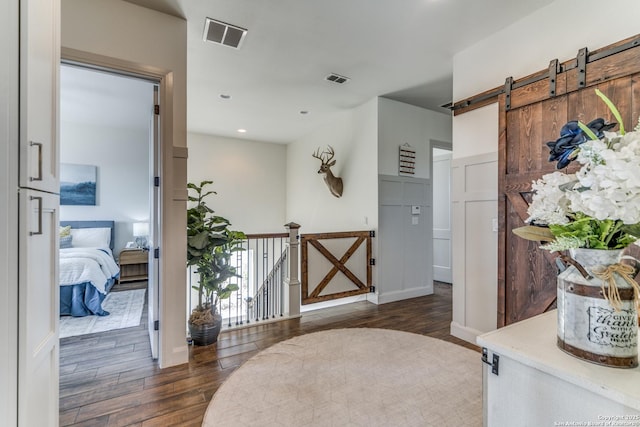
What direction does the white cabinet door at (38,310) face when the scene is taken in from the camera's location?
facing the viewer and to the right of the viewer

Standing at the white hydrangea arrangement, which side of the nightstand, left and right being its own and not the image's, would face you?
front

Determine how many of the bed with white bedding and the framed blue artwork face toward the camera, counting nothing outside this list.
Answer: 2

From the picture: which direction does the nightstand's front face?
toward the camera

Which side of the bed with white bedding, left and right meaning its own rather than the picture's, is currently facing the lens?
front

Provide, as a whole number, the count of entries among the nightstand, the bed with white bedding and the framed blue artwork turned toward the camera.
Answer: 3

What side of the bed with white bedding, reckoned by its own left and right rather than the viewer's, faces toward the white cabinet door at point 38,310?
front

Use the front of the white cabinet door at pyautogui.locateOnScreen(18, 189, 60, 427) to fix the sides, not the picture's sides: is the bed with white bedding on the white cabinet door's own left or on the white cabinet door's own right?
on the white cabinet door's own left

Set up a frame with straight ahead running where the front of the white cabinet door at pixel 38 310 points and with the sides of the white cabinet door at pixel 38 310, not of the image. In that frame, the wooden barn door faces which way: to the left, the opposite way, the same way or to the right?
the opposite way

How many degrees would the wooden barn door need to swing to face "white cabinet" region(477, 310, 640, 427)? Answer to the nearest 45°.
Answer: approximately 45° to its left

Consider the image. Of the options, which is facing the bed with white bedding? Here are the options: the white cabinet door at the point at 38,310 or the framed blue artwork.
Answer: the framed blue artwork

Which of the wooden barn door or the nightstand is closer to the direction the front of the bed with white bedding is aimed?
the wooden barn door

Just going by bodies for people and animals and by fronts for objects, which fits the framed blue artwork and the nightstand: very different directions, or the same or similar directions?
same or similar directions
